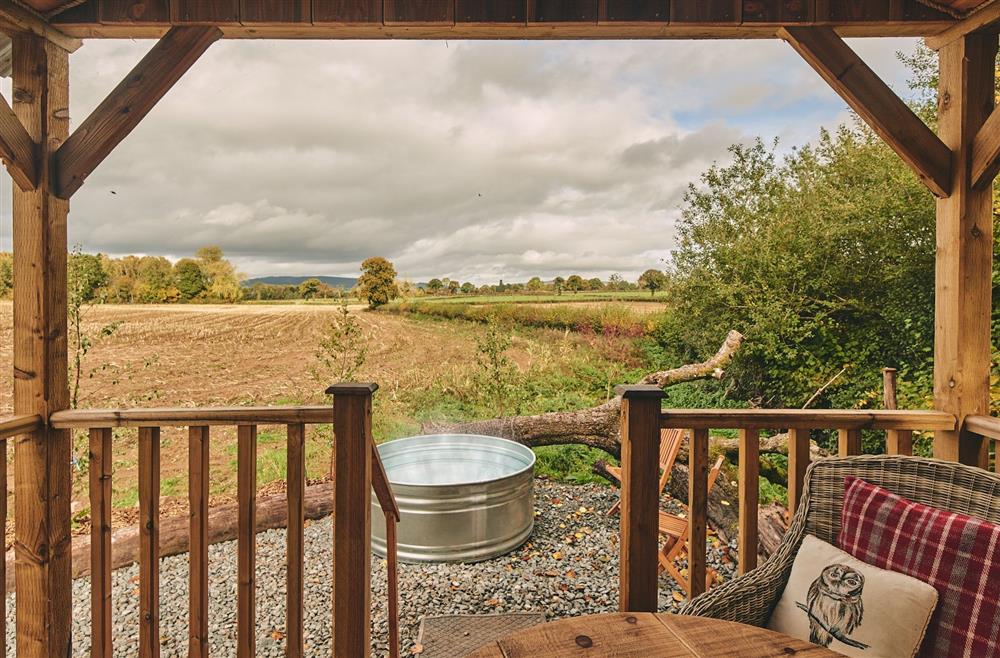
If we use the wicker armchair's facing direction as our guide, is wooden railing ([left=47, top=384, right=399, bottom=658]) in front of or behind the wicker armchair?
in front

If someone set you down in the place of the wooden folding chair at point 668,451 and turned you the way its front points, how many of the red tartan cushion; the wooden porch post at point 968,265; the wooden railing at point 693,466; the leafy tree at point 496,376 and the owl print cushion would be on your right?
1

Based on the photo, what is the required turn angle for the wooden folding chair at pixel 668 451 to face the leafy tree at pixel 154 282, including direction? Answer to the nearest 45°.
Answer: approximately 45° to its right

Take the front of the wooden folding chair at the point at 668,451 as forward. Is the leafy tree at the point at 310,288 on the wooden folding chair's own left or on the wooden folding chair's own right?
on the wooden folding chair's own right

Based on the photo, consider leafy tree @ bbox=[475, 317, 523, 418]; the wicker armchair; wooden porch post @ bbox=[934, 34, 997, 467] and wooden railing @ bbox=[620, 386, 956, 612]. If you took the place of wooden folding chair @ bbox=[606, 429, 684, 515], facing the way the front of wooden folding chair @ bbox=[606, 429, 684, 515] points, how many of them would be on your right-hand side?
1

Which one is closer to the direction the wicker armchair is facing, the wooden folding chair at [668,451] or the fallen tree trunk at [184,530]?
the fallen tree trunk

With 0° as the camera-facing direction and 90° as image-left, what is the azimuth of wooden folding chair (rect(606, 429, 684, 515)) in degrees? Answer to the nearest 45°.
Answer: approximately 45°

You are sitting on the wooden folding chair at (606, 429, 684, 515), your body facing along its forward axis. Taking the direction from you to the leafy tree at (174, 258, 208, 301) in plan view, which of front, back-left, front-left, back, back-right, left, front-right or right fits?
front-right

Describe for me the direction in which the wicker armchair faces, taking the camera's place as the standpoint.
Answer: facing the viewer and to the left of the viewer

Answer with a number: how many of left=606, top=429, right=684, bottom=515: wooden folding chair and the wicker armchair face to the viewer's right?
0

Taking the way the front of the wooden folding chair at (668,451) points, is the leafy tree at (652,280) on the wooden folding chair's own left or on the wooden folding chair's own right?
on the wooden folding chair's own right

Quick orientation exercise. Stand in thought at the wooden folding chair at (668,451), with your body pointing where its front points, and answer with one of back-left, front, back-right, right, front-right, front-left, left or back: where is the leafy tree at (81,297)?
front-right
